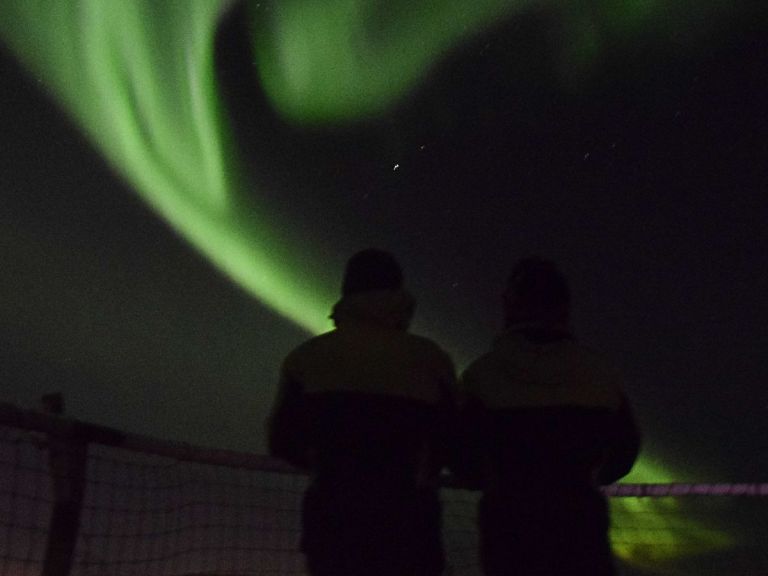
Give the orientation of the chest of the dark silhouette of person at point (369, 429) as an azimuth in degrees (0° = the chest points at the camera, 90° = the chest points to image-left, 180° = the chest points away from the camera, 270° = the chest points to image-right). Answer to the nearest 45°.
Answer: approximately 180°

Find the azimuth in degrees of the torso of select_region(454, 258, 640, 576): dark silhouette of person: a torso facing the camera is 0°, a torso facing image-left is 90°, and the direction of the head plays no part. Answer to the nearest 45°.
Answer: approximately 180°

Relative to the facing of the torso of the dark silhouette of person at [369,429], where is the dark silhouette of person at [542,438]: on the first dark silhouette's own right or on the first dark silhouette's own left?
on the first dark silhouette's own right

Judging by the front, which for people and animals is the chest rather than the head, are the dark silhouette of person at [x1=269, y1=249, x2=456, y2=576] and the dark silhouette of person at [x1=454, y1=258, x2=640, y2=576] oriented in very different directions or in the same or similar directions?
same or similar directions

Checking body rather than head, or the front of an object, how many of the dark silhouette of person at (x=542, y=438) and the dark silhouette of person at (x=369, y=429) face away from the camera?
2

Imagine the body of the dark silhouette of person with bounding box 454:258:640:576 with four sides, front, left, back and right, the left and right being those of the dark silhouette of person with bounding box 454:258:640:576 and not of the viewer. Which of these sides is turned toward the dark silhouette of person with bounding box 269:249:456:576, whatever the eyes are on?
left
